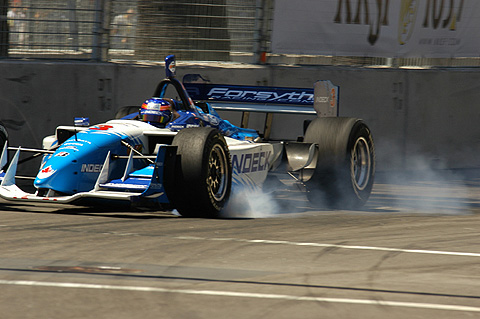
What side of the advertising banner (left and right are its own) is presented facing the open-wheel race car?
front

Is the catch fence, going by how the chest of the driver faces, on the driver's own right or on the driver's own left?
on the driver's own right

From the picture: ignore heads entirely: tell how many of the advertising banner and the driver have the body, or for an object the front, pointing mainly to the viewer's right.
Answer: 0

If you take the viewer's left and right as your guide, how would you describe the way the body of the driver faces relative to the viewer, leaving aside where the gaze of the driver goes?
facing the viewer and to the left of the viewer

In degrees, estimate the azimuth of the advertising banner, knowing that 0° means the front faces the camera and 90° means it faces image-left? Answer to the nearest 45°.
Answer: approximately 0°

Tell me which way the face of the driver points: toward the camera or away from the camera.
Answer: toward the camera

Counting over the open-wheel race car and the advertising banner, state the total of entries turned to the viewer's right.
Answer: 0

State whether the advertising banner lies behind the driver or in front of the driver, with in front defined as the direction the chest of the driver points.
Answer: behind

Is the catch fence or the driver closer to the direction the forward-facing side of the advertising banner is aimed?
the driver

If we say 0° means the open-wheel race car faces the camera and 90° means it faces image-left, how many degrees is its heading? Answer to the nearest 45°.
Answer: approximately 45°
